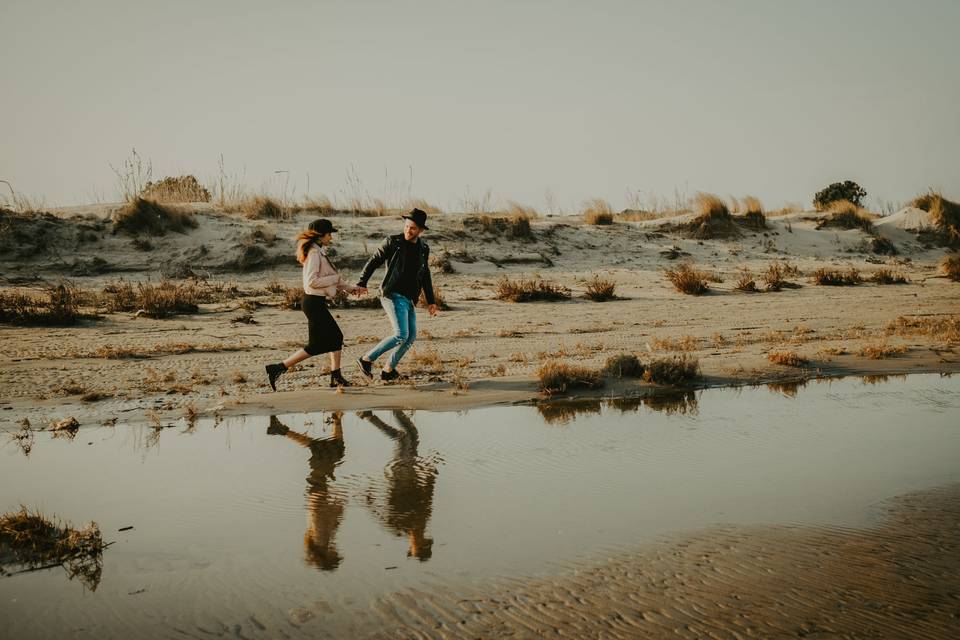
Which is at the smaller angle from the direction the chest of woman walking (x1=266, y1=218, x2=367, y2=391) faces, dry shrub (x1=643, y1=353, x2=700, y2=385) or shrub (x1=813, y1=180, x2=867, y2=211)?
the dry shrub

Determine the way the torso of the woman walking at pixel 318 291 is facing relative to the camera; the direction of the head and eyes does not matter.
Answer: to the viewer's right

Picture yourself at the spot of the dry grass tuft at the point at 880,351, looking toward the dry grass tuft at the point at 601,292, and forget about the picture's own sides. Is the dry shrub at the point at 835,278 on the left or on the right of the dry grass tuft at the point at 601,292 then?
right

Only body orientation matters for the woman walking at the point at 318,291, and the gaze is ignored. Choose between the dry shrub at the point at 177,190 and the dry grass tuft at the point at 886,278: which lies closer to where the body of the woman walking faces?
the dry grass tuft

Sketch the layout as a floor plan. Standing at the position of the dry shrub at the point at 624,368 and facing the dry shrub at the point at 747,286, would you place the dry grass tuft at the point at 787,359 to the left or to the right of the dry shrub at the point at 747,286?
right

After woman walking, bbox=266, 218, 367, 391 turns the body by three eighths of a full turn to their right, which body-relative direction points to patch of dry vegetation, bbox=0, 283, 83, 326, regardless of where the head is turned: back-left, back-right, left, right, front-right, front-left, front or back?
right

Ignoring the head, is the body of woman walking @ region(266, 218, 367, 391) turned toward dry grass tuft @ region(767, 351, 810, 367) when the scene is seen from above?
yes

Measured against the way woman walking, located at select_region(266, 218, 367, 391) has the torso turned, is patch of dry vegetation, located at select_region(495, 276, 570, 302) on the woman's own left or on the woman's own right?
on the woman's own left

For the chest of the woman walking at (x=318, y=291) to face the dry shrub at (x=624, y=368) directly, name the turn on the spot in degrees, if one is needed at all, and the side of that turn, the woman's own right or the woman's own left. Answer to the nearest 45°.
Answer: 0° — they already face it

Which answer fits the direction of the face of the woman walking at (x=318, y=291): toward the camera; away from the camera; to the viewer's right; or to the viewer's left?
to the viewer's right

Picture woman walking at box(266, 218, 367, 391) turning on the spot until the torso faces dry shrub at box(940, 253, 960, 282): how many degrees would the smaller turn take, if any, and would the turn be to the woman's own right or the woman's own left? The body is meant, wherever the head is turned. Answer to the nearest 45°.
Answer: approximately 45° to the woman's own left

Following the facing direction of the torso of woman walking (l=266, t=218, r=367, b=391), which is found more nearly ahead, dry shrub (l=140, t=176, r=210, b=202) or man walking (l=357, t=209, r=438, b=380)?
the man walking
